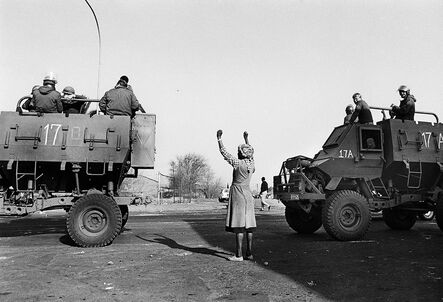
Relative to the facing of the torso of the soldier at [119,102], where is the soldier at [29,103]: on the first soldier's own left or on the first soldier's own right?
on the first soldier's own left

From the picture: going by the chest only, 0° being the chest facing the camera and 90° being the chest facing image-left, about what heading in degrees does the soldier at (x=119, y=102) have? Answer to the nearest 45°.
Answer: approximately 180°

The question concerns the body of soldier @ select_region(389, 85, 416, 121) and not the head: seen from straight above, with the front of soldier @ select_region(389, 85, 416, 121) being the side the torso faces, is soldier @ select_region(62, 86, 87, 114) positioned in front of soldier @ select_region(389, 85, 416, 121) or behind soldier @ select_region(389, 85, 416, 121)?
in front

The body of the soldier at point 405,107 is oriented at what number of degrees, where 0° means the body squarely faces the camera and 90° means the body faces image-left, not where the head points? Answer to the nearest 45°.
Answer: approximately 45°

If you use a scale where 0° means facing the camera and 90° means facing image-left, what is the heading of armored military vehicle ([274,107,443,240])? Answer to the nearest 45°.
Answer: approximately 45°

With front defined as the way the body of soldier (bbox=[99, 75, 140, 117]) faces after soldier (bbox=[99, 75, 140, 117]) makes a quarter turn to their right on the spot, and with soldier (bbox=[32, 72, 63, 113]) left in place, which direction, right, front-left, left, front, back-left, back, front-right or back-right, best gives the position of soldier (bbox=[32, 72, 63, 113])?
back

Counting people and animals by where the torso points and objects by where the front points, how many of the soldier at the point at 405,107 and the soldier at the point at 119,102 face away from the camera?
1

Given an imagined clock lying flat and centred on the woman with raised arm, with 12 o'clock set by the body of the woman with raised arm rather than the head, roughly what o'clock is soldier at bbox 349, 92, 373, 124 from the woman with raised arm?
The soldier is roughly at 3 o'clock from the woman with raised arm.

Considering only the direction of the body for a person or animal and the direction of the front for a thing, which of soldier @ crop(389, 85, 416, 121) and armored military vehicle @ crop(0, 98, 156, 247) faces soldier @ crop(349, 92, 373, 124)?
soldier @ crop(389, 85, 416, 121)

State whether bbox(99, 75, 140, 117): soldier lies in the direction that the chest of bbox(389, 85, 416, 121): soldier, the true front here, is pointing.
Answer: yes

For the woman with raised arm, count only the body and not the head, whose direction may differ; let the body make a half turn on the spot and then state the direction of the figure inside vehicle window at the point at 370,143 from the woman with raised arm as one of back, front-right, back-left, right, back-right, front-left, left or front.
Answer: left

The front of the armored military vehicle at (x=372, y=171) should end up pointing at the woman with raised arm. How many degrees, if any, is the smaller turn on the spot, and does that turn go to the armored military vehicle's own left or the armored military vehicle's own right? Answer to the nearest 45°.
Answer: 0° — it already faces them

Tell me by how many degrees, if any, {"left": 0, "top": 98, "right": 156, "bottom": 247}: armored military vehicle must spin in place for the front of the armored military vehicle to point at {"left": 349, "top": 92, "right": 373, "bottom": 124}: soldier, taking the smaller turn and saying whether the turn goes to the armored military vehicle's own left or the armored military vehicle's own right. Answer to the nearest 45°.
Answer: approximately 180°

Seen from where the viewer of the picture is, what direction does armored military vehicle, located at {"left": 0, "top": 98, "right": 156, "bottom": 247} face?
facing to the left of the viewer

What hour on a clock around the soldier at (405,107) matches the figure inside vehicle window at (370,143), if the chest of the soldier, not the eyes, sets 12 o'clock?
The figure inside vehicle window is roughly at 12 o'clock from the soldier.

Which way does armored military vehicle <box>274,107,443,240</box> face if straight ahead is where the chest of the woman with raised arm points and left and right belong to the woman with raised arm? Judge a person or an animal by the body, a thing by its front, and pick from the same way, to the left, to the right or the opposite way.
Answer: to the left
